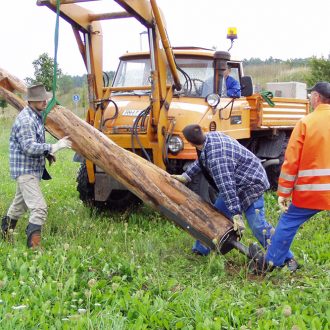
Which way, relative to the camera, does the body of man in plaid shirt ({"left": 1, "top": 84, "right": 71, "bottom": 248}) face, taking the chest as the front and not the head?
to the viewer's right

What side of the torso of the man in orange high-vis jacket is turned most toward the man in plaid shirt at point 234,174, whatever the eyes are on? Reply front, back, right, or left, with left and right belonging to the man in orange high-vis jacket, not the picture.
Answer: front

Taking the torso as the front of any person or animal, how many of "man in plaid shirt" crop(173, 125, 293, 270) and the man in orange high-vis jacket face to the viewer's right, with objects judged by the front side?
0

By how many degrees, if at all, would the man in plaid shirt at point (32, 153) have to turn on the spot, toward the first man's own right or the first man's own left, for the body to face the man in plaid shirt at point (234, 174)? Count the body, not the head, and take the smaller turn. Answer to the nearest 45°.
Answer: approximately 45° to the first man's own right

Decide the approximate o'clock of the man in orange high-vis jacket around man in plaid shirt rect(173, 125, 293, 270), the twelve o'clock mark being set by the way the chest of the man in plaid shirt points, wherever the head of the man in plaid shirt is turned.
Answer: The man in orange high-vis jacket is roughly at 7 o'clock from the man in plaid shirt.

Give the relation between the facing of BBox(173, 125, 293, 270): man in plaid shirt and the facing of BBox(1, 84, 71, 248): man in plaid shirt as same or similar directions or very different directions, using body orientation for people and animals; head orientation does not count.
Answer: very different directions

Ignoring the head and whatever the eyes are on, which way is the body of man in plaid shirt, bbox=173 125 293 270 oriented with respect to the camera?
to the viewer's left

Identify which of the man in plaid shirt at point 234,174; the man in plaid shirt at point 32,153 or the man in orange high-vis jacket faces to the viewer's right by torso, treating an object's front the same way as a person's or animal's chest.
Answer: the man in plaid shirt at point 32,153

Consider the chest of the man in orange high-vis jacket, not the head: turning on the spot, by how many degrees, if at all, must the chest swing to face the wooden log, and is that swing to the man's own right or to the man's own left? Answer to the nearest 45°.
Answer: approximately 45° to the man's own left

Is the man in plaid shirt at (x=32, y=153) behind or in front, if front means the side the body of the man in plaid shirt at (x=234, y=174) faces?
in front

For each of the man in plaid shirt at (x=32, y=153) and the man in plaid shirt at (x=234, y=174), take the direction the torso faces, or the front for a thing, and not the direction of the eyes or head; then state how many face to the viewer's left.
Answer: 1

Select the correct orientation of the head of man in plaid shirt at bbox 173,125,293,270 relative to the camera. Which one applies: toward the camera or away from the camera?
away from the camera

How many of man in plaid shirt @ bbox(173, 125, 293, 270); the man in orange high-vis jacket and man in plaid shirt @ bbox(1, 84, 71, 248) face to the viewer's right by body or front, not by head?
1

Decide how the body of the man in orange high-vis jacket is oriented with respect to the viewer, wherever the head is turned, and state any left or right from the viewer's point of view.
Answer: facing away from the viewer and to the left of the viewer
